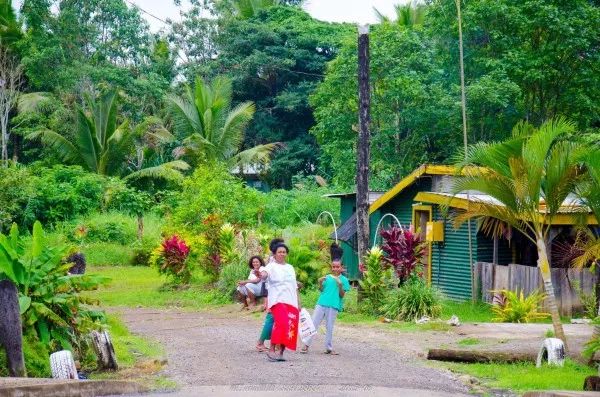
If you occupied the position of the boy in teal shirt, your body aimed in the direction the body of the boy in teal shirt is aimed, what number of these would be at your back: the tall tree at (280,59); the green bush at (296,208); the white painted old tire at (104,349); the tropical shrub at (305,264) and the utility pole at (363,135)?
4

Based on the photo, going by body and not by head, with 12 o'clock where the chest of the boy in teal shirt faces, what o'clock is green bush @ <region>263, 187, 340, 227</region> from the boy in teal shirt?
The green bush is roughly at 6 o'clock from the boy in teal shirt.

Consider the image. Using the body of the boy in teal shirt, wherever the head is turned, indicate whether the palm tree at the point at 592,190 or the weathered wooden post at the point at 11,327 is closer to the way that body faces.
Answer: the weathered wooden post

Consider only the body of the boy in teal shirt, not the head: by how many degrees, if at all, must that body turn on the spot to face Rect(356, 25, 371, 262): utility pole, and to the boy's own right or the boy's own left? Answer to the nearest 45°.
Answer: approximately 180°

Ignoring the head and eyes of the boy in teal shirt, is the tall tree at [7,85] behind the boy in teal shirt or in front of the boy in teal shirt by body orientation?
behind

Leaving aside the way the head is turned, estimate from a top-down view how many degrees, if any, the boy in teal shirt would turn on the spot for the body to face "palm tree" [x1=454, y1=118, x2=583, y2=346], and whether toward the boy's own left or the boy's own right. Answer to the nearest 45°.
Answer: approximately 90° to the boy's own left

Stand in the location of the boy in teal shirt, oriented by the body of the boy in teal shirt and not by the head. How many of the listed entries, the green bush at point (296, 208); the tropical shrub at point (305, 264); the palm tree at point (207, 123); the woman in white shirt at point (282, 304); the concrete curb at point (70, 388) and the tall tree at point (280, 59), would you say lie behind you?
4

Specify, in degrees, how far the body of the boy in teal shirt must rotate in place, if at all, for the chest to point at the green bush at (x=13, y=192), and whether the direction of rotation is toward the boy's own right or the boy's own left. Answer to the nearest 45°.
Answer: approximately 135° to the boy's own right

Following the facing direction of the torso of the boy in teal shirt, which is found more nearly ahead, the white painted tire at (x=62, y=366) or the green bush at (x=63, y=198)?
the white painted tire

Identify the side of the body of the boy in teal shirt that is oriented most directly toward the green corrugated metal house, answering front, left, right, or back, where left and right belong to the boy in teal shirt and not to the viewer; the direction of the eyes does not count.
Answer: back

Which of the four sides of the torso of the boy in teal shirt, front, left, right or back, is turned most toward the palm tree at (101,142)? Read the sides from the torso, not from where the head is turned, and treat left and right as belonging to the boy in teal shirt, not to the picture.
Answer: back

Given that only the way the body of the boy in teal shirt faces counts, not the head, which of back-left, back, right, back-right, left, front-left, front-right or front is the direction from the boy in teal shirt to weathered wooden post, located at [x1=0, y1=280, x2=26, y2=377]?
front-right

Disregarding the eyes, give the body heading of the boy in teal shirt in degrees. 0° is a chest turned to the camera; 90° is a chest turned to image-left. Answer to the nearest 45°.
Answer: approximately 0°

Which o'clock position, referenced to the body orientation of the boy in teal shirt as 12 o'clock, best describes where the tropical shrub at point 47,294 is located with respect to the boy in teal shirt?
The tropical shrub is roughly at 2 o'clock from the boy in teal shirt.
